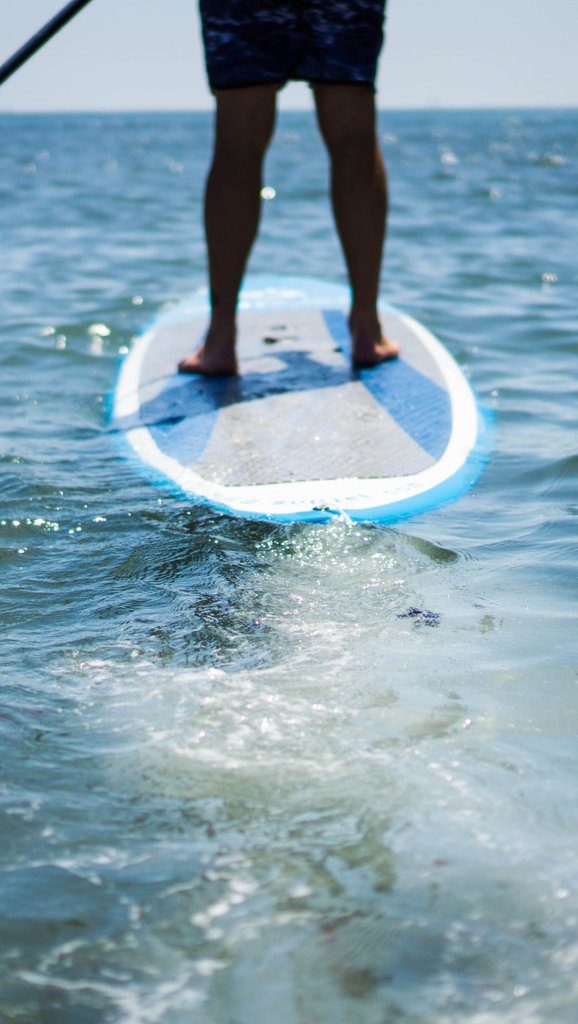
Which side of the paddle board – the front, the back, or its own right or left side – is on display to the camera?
back
